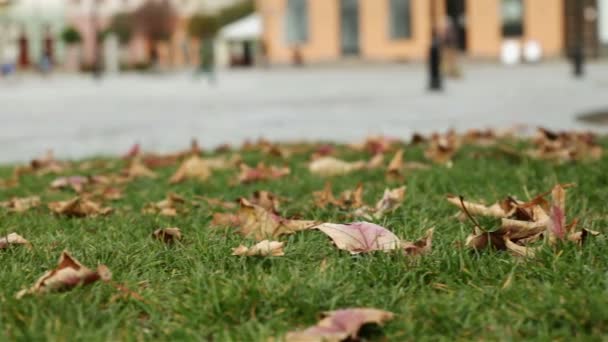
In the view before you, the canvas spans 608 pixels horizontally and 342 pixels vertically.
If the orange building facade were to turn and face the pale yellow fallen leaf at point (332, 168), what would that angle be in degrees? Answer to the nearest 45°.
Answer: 0° — it already faces it

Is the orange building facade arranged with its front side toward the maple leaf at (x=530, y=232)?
yes

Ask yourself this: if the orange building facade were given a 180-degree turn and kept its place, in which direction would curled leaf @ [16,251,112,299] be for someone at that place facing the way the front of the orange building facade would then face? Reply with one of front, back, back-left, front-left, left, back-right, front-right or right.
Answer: back

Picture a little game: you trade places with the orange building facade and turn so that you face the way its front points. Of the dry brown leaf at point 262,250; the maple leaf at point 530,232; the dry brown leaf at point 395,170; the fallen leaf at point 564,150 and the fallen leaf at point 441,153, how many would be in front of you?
5

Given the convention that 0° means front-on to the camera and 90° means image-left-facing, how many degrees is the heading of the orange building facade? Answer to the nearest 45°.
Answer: approximately 0°

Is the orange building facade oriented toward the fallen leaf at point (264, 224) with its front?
yes

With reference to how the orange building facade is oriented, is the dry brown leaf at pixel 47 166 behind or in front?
in front

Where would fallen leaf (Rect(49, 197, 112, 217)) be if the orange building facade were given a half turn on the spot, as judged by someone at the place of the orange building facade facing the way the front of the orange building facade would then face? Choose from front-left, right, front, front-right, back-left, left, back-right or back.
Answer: back

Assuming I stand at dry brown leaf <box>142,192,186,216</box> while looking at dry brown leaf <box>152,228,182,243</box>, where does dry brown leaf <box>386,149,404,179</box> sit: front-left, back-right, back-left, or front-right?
back-left

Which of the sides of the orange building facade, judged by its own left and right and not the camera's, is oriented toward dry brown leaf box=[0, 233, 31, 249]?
front

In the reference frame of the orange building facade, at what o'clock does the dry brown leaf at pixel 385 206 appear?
The dry brown leaf is roughly at 12 o'clock from the orange building facade.

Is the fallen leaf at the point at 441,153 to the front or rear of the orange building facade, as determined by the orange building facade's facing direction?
to the front

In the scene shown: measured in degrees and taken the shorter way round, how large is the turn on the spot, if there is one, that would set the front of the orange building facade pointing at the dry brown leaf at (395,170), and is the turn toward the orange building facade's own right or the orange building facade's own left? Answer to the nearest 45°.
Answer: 0° — it already faces it

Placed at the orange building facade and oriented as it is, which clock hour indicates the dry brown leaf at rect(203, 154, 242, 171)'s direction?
The dry brown leaf is roughly at 12 o'clock from the orange building facade.

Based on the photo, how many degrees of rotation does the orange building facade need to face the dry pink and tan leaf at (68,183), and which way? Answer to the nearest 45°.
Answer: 0° — it already faces it

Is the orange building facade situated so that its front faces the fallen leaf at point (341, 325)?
yes
